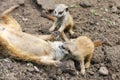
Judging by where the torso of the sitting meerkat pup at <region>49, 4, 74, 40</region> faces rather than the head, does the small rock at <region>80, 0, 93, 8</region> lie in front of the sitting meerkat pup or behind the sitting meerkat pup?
behind

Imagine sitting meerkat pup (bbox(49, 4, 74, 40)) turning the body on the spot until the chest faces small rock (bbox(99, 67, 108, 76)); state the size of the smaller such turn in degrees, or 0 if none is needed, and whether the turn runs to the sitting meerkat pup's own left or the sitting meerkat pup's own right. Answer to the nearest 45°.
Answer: approximately 90° to the sitting meerkat pup's own left

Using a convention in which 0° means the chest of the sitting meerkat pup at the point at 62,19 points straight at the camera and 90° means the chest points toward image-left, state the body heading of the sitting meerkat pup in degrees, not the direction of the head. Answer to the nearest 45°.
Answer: approximately 45°

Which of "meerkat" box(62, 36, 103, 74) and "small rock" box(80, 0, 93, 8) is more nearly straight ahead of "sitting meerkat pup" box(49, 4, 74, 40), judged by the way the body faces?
the meerkat
